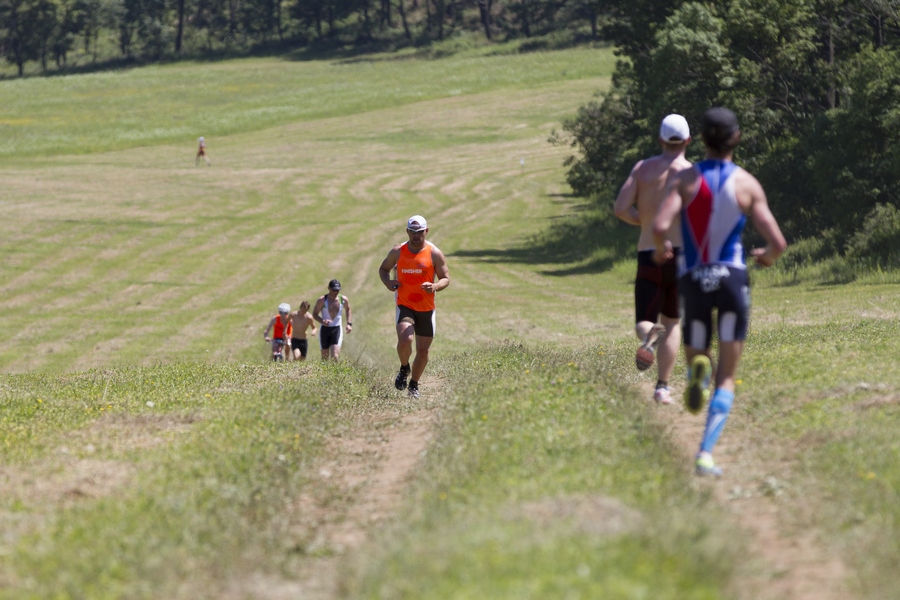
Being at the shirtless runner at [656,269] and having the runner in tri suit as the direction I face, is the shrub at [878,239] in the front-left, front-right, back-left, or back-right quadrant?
back-left

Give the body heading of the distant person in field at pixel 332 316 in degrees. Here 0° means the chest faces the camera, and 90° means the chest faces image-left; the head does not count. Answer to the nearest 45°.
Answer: approximately 0°

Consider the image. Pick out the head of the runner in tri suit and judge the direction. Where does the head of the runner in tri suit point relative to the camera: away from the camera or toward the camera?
away from the camera

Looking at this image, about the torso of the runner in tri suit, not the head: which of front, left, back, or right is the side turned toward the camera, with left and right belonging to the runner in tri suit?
back

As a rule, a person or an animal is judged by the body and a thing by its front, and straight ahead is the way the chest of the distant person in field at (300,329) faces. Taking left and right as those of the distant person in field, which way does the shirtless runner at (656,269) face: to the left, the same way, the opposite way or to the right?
the opposite way

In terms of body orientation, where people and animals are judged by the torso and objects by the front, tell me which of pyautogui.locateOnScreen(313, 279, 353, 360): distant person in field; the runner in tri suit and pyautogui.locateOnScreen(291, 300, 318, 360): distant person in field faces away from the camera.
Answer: the runner in tri suit

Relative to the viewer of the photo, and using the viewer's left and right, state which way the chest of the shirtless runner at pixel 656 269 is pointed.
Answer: facing away from the viewer

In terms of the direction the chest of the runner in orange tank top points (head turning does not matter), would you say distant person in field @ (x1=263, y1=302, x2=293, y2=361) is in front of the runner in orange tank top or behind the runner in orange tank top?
behind

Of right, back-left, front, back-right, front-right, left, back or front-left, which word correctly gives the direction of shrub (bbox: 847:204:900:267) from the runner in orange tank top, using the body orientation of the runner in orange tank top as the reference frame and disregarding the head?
back-left

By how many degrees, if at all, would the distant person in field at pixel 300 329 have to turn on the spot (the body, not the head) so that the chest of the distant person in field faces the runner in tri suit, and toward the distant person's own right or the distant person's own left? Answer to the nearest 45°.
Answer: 0° — they already face them
